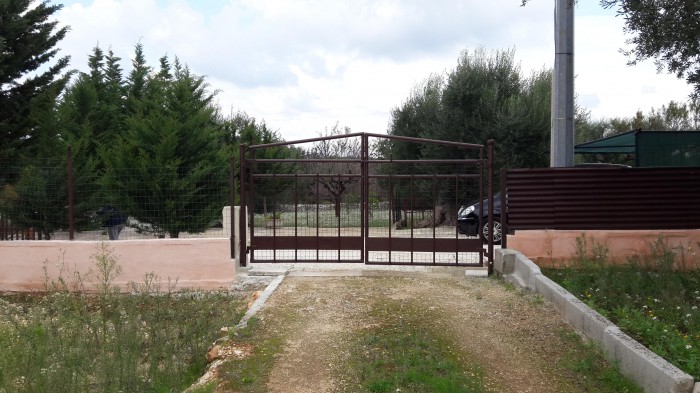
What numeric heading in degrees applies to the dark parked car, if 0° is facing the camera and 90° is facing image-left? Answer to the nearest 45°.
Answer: approximately 45°

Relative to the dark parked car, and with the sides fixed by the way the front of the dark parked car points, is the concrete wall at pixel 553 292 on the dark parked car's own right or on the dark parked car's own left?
on the dark parked car's own left

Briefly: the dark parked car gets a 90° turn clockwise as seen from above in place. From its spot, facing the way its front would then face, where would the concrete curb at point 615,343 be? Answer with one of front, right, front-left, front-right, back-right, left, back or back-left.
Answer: back-left

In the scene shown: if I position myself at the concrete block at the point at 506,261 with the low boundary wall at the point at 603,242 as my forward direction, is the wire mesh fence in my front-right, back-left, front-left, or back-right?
back-left

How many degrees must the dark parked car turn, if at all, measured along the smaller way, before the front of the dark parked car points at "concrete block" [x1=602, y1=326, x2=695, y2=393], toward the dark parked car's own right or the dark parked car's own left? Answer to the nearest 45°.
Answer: approximately 45° to the dark parked car's own left

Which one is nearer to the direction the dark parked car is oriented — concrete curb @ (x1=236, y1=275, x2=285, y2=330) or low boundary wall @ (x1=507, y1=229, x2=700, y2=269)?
the concrete curb

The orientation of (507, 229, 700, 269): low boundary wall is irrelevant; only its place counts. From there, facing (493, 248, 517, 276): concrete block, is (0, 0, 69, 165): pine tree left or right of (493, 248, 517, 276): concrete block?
right
